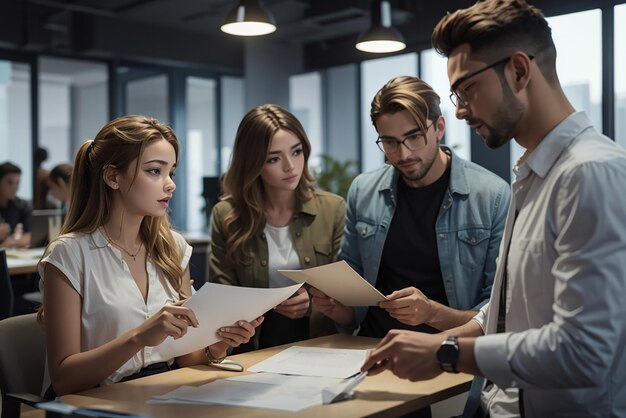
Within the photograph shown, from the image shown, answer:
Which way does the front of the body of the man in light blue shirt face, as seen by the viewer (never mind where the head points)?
to the viewer's left

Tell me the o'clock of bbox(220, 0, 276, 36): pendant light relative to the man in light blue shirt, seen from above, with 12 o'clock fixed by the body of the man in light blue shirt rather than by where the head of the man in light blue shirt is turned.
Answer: The pendant light is roughly at 2 o'clock from the man in light blue shirt.

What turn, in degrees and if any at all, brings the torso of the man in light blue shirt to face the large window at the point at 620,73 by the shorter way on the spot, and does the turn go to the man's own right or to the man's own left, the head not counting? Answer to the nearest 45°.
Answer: approximately 90° to the man's own right

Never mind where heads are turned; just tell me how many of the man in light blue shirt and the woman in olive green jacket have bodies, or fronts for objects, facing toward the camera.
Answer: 1

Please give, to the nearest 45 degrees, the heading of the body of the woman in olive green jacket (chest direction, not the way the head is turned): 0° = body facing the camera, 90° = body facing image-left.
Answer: approximately 0°

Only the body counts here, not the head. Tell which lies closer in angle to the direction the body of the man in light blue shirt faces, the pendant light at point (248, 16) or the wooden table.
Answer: the wooden table

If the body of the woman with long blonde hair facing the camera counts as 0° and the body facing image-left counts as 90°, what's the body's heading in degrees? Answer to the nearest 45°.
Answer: approximately 315°

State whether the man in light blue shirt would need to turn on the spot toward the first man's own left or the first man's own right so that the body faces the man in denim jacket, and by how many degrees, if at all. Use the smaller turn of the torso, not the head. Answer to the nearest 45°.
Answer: approximately 90° to the first man's own right

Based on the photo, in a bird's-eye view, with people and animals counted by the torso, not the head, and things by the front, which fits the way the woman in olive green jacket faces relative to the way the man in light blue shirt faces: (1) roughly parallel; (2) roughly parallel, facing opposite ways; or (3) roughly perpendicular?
roughly perpendicular

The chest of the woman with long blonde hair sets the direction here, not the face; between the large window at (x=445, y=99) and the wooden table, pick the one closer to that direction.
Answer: the wooden table

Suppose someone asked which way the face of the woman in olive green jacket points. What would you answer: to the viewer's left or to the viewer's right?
to the viewer's right
